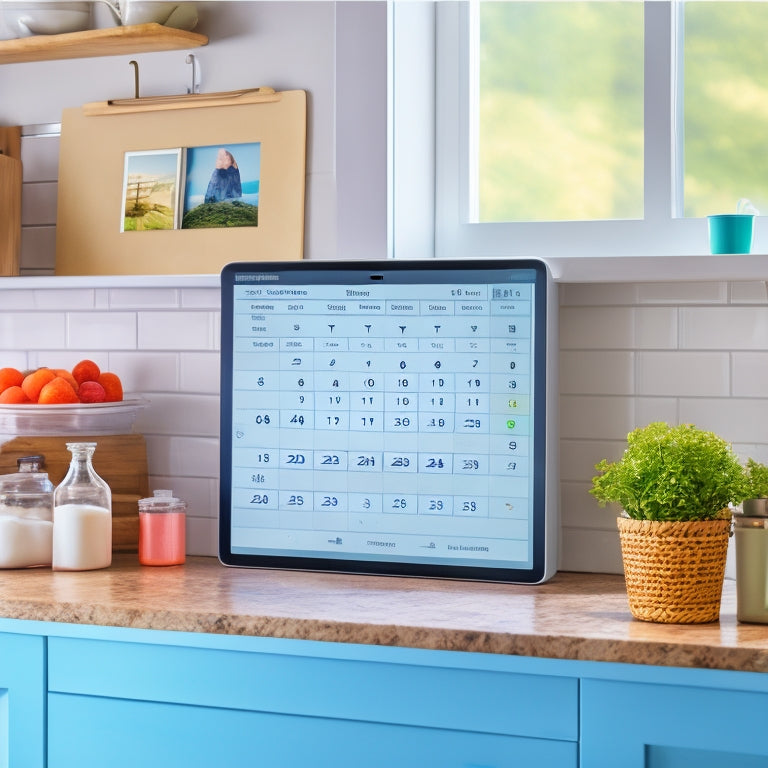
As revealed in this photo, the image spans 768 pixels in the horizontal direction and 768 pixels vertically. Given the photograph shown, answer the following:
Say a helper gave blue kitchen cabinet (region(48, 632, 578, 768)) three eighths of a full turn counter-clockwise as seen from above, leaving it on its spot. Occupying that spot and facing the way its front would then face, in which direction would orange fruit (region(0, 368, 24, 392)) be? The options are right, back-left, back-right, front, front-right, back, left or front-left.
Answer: left

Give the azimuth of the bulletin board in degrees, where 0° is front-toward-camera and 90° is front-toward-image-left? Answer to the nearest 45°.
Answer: approximately 0°

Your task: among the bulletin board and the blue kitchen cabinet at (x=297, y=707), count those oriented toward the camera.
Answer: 2

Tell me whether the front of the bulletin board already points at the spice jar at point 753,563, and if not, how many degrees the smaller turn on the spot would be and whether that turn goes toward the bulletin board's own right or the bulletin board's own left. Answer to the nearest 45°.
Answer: approximately 45° to the bulletin board's own left

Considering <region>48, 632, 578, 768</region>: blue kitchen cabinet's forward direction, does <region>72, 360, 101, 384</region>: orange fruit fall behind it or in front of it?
behind

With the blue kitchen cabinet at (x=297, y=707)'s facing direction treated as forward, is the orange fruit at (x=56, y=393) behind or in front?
behind

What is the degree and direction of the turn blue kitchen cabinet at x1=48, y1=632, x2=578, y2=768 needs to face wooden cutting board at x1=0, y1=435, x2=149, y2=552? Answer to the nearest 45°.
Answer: approximately 135° to its right

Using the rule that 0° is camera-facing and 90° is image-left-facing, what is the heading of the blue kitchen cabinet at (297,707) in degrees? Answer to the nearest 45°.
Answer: approximately 0°
